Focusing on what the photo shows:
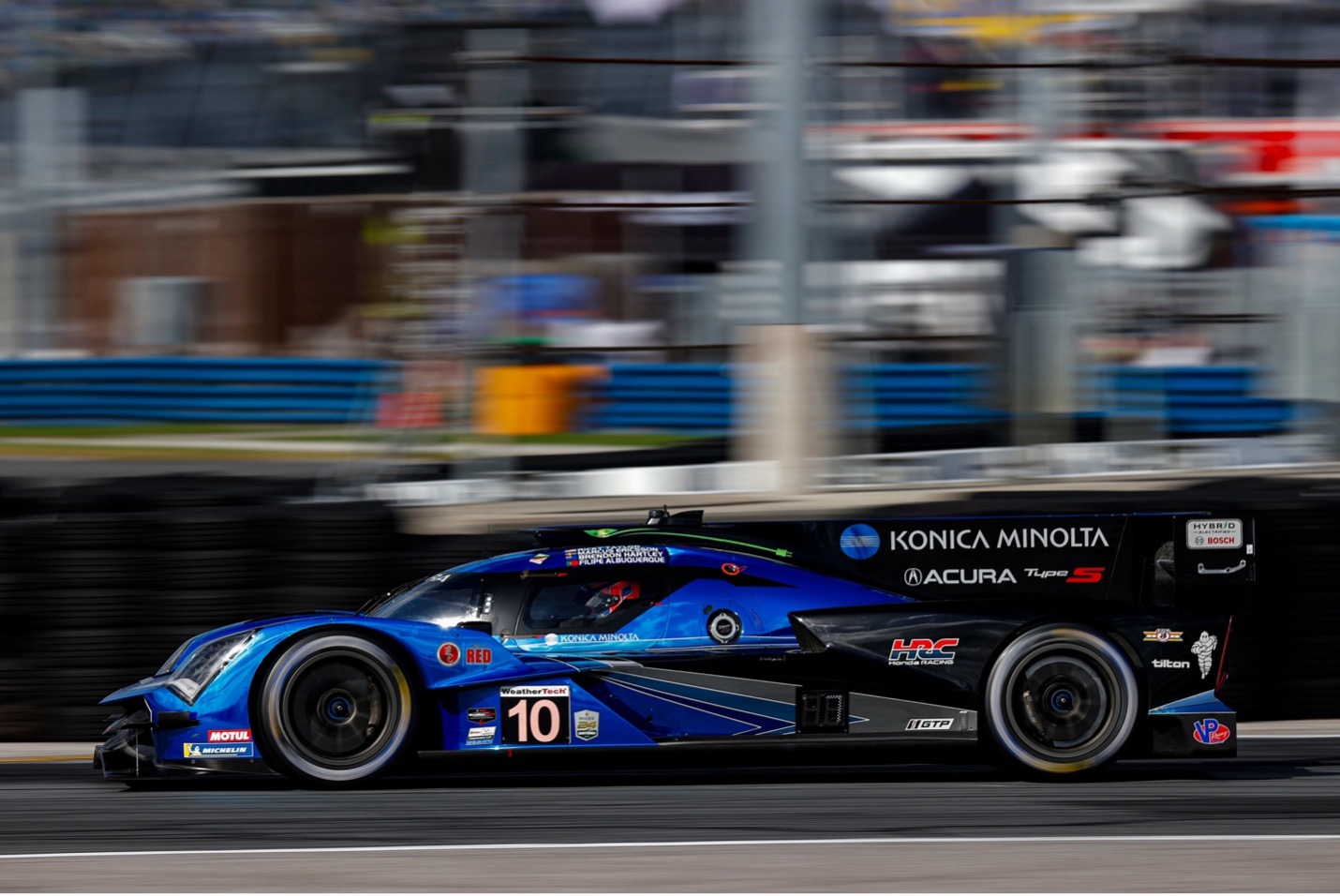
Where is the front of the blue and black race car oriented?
to the viewer's left

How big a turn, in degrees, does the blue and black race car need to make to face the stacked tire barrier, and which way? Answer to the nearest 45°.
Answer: approximately 45° to its right

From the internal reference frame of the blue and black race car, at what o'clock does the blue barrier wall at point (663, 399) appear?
The blue barrier wall is roughly at 3 o'clock from the blue and black race car.

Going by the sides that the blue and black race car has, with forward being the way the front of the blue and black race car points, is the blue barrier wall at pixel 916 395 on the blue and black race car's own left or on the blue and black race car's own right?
on the blue and black race car's own right

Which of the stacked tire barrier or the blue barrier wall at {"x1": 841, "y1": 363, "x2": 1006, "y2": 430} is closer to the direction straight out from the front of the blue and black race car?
the stacked tire barrier

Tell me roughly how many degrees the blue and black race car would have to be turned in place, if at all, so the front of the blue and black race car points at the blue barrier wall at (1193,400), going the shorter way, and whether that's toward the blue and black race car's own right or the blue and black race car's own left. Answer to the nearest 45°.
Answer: approximately 135° to the blue and black race car's own right

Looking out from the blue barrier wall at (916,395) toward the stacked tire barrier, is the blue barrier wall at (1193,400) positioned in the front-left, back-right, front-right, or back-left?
back-left

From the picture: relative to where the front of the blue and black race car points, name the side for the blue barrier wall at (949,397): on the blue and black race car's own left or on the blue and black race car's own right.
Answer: on the blue and black race car's own right
